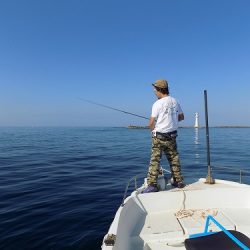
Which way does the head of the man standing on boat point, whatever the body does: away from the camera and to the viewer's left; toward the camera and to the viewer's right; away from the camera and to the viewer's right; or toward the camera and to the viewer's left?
away from the camera and to the viewer's left

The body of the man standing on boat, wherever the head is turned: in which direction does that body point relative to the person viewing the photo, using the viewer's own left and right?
facing away from the viewer and to the left of the viewer
